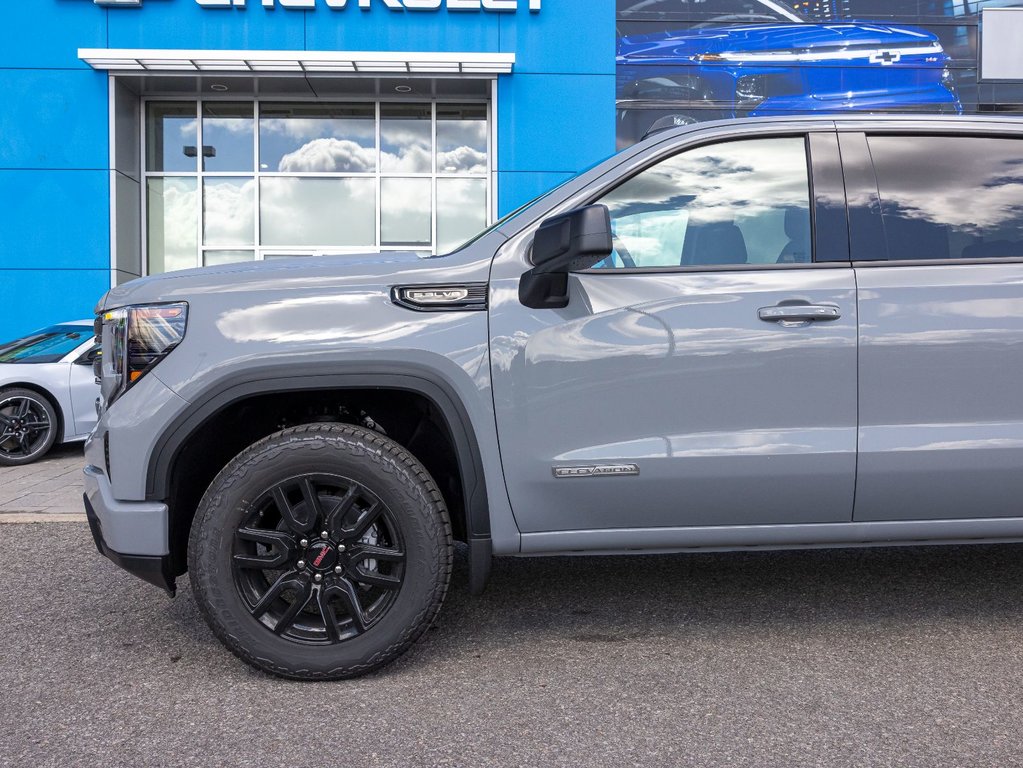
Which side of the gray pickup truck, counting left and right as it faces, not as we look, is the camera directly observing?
left

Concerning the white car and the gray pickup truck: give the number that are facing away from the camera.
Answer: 0

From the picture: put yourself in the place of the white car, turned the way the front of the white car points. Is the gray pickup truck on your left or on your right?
on your left

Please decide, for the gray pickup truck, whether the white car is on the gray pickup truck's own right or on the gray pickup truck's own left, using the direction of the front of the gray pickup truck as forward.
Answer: on the gray pickup truck's own right

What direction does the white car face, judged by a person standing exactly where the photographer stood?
facing the viewer and to the left of the viewer
